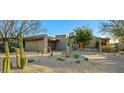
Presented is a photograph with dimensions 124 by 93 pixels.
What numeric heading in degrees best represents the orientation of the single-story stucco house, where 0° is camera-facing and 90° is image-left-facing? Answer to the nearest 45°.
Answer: approximately 0°

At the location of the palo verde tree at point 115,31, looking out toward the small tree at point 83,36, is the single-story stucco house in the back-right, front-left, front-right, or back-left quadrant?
front-right

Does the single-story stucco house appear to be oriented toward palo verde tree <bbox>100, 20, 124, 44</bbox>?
no
